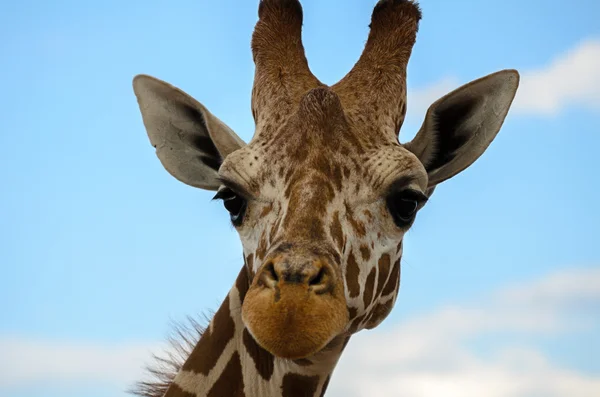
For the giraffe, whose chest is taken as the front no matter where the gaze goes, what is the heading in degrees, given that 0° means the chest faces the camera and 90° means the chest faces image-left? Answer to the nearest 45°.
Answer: approximately 0°
